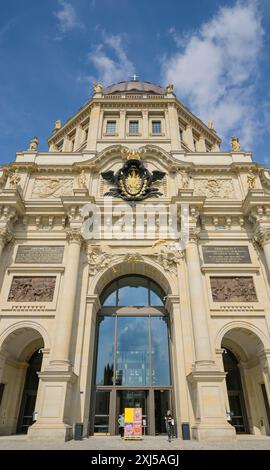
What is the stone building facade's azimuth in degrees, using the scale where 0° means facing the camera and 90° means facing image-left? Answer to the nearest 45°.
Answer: approximately 0°

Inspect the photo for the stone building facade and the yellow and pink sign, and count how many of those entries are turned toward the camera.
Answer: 2
